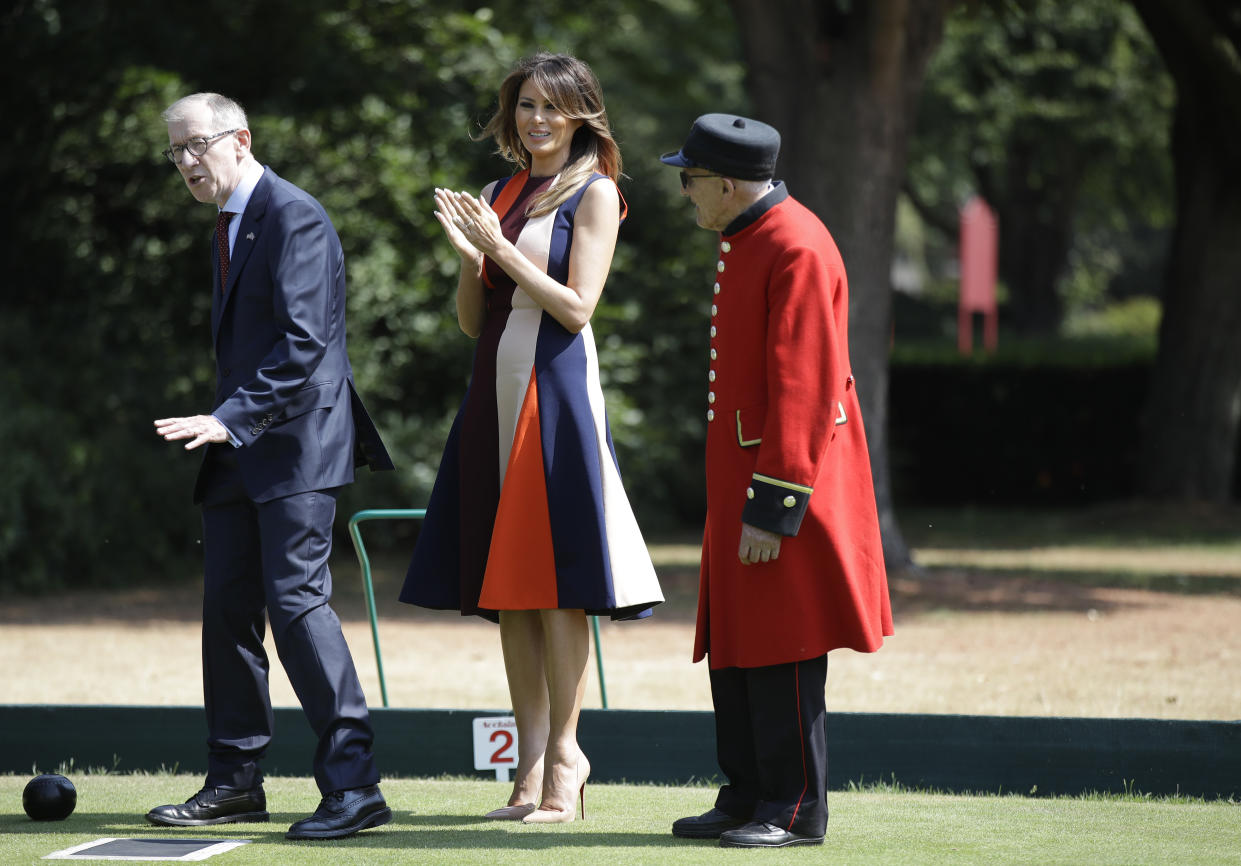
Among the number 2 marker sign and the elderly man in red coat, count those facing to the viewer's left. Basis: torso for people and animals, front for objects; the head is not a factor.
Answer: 1

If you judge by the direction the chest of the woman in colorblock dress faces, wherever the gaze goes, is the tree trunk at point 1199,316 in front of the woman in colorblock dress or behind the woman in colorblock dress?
behind

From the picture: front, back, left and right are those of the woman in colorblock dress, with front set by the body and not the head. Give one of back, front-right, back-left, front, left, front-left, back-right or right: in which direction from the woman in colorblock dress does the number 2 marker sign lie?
back-right

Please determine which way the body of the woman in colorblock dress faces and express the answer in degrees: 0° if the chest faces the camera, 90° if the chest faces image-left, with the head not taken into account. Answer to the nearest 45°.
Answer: approximately 45°

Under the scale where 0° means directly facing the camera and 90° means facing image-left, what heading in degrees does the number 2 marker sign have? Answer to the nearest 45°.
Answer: approximately 0°

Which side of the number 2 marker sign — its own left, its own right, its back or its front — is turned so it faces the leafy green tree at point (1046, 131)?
back

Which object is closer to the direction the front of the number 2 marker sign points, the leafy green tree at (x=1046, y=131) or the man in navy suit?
the man in navy suit

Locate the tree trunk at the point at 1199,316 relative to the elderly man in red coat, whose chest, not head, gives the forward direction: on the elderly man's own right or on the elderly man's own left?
on the elderly man's own right

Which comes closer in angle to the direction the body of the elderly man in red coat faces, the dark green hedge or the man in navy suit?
the man in navy suit

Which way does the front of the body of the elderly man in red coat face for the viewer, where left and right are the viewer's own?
facing to the left of the viewer

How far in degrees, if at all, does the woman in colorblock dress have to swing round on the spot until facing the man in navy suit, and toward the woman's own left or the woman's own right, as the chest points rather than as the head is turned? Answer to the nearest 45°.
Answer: approximately 45° to the woman's own right

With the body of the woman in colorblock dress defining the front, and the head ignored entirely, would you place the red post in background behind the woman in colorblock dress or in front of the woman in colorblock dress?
behind
